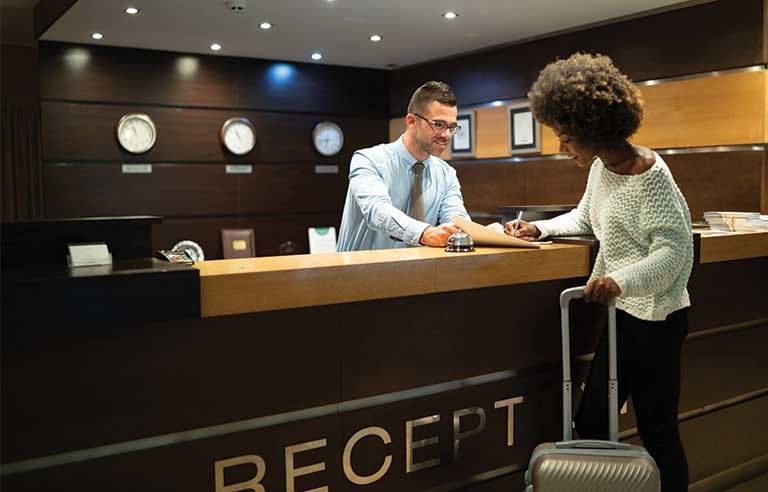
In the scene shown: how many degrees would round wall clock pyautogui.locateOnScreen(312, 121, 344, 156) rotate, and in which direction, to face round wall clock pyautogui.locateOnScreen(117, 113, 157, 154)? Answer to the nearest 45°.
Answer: approximately 45° to its right

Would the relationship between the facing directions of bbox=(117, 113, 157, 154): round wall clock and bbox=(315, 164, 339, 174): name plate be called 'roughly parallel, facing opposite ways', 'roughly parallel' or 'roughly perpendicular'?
roughly parallel

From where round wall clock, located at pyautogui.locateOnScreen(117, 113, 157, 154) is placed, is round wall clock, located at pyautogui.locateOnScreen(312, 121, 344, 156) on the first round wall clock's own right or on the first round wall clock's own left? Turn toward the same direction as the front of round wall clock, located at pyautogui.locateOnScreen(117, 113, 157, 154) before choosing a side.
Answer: on the first round wall clock's own left

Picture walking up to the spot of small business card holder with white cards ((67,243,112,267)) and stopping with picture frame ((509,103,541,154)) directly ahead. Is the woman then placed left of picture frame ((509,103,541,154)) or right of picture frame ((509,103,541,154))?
right

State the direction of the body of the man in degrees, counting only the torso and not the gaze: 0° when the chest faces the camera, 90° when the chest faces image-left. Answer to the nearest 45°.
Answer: approximately 315°

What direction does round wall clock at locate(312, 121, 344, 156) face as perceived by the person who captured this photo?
facing the viewer

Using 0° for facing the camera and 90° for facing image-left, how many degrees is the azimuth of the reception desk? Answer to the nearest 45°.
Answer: approximately 315°

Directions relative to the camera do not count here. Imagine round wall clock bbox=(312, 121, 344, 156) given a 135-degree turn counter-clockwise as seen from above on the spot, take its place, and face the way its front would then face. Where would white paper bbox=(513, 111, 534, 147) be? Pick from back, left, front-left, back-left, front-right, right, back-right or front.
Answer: right

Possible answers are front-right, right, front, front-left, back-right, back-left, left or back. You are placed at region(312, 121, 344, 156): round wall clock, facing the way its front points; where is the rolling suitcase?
front

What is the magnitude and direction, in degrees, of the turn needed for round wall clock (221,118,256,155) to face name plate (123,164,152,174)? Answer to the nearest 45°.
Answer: approximately 90° to its right

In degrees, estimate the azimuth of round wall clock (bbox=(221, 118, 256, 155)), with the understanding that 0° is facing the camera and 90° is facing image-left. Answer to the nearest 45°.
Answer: approximately 0°

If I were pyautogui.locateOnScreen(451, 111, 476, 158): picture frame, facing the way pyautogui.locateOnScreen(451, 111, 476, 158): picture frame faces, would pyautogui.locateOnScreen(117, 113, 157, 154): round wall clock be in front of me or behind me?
in front

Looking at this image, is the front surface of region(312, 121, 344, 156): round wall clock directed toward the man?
yes

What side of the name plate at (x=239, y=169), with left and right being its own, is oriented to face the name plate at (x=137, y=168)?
right

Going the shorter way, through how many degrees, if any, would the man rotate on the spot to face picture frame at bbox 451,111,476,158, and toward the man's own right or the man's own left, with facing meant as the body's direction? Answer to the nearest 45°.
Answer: approximately 135° to the man's own left
